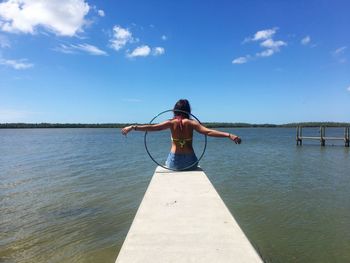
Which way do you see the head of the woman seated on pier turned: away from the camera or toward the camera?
away from the camera

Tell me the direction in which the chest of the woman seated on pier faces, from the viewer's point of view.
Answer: away from the camera
